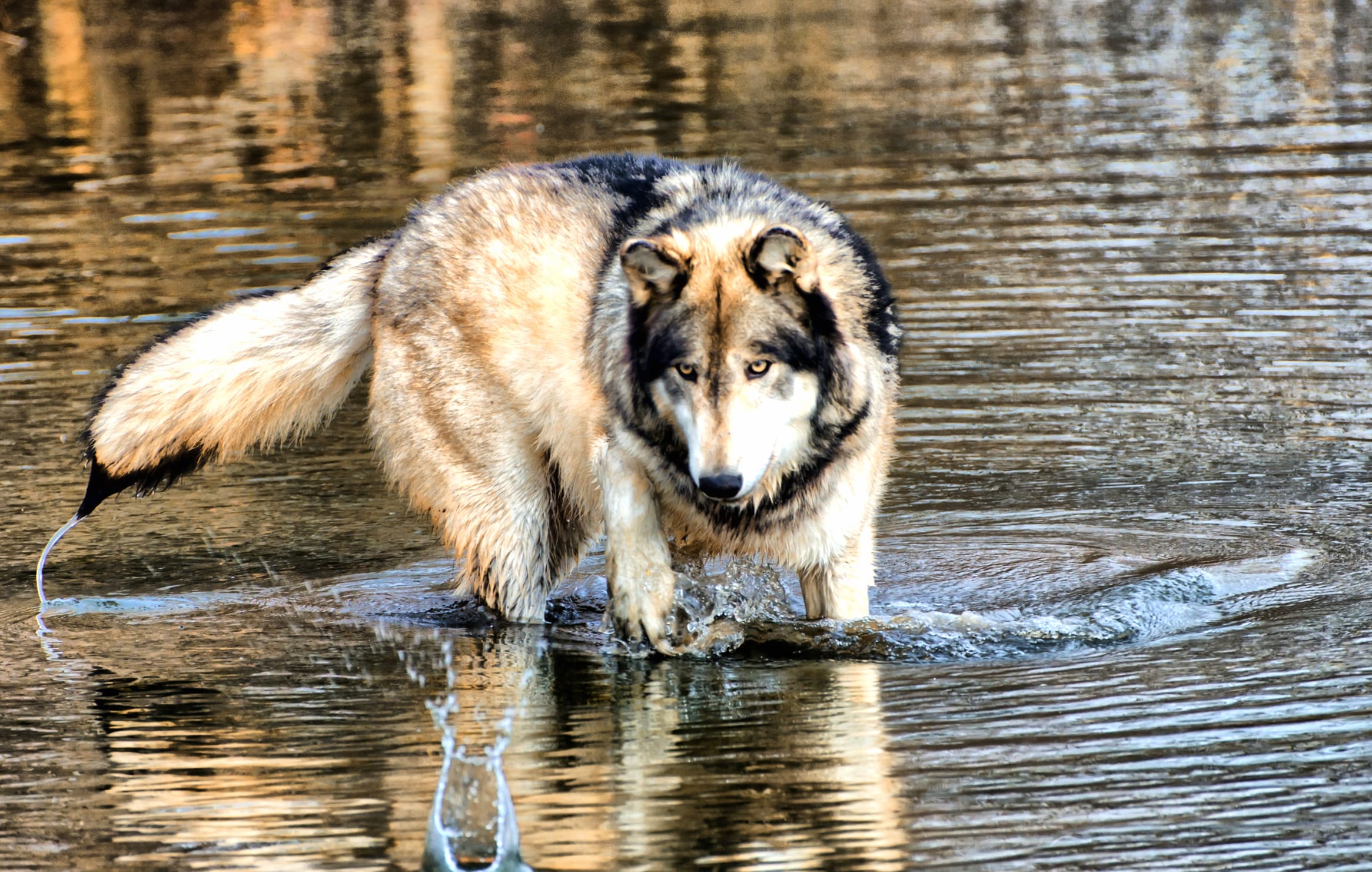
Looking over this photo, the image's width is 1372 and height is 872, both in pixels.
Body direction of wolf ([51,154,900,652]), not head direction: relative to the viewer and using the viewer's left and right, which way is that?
facing the viewer and to the right of the viewer
